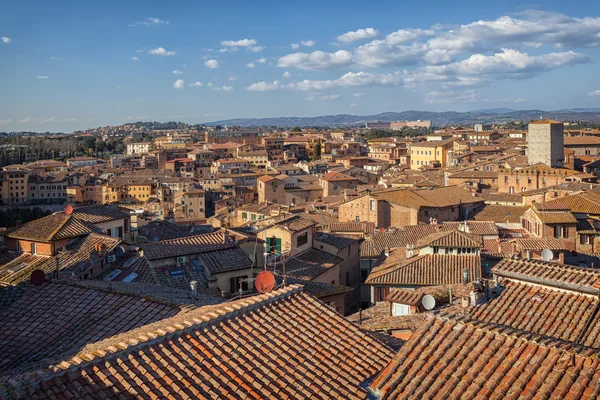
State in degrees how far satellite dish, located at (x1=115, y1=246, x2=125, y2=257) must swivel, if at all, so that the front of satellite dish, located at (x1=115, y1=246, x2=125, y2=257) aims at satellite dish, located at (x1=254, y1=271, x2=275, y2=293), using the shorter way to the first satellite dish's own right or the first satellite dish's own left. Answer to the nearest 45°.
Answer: approximately 45° to the first satellite dish's own left

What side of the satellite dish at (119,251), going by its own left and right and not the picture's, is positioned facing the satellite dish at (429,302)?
left

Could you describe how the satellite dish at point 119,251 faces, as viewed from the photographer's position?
facing the viewer and to the left of the viewer

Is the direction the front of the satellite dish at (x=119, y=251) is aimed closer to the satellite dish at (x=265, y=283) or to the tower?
the satellite dish

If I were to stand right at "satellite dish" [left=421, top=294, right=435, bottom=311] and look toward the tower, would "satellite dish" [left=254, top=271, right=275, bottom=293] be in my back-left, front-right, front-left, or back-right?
back-left

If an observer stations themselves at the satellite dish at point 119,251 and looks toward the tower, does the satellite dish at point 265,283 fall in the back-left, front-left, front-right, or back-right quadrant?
back-right

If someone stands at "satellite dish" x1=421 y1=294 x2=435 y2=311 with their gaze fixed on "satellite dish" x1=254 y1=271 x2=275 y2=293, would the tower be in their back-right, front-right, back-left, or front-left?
back-right
